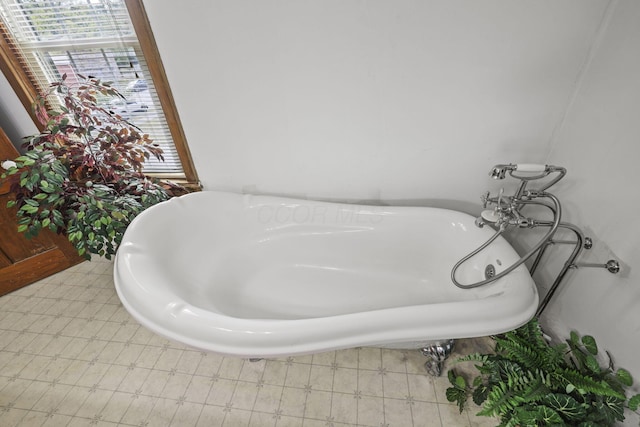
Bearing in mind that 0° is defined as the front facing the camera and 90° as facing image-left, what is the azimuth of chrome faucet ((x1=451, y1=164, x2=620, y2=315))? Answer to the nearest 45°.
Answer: approximately 90°

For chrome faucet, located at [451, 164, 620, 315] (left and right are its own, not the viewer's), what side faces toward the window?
front

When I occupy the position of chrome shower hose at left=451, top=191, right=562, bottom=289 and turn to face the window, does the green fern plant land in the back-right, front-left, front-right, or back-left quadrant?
back-left

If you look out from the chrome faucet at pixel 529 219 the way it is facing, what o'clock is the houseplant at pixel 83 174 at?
The houseplant is roughly at 11 o'clock from the chrome faucet.

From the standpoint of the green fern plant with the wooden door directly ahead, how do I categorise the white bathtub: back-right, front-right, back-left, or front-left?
front-right
